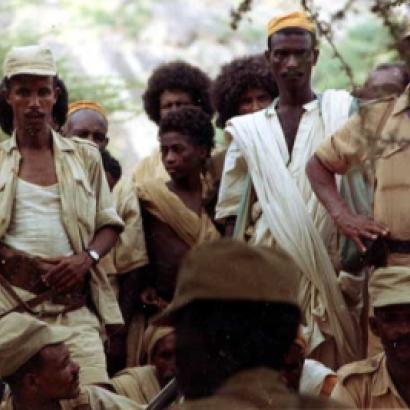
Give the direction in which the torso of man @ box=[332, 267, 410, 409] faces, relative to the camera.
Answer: toward the camera

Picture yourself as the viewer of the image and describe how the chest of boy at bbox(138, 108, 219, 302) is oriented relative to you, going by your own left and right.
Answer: facing the viewer and to the left of the viewer

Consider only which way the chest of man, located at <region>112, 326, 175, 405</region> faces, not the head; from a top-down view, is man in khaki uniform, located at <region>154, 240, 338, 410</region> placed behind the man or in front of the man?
in front

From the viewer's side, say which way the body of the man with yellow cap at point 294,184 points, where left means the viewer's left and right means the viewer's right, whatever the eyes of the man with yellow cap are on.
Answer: facing the viewer

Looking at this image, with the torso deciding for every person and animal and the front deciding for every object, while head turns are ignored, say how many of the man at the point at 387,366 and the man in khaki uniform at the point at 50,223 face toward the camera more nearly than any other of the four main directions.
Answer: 2

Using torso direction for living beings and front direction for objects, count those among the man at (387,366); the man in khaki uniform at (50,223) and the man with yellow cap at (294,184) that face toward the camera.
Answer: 3

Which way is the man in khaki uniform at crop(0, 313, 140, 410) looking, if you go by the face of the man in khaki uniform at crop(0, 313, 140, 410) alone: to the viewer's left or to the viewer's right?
to the viewer's right

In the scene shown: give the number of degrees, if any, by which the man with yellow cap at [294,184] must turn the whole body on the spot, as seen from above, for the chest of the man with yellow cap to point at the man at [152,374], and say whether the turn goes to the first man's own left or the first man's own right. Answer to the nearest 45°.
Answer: approximately 45° to the first man's own right

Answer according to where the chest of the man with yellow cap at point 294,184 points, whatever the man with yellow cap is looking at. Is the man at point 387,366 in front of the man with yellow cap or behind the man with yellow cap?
in front

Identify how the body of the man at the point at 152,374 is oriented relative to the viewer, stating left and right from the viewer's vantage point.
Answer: facing the viewer and to the right of the viewer

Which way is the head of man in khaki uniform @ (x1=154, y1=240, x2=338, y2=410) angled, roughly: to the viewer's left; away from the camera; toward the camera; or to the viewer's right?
away from the camera

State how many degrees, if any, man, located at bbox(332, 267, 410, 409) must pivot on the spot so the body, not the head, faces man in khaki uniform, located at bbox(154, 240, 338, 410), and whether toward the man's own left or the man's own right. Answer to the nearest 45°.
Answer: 0° — they already face them
